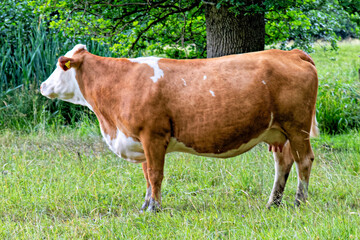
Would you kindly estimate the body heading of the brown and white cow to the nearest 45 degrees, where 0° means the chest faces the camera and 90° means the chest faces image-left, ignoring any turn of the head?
approximately 90°
